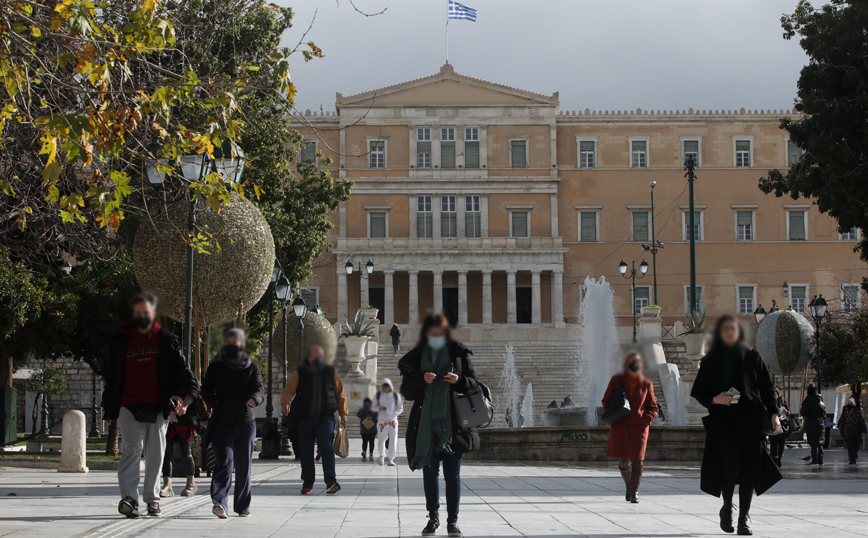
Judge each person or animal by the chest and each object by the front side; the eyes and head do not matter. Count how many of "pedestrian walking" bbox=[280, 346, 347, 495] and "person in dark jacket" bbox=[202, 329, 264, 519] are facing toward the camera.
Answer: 2

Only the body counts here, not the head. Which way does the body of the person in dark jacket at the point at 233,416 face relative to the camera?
toward the camera

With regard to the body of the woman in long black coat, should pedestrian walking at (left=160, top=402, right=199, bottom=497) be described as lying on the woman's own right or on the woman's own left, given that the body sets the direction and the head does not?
on the woman's own right

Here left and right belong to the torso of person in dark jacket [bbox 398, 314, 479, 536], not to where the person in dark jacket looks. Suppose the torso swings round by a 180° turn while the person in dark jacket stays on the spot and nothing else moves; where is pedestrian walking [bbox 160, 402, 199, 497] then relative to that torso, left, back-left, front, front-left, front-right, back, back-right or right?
front-left

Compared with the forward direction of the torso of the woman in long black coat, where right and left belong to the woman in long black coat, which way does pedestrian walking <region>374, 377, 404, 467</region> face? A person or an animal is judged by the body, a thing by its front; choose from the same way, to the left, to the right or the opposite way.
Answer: the same way

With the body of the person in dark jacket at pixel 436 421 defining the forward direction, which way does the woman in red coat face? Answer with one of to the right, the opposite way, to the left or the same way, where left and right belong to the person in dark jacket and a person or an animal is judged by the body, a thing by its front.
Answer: the same way

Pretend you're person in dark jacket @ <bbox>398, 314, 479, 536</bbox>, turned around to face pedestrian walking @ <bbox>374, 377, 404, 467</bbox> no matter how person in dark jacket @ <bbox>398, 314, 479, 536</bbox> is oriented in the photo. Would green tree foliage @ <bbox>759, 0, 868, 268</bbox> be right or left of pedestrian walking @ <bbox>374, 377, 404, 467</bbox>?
right

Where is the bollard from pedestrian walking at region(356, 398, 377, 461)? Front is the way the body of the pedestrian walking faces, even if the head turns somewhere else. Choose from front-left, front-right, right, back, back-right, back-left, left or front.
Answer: front-right

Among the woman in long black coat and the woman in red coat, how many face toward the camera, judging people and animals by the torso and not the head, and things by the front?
2

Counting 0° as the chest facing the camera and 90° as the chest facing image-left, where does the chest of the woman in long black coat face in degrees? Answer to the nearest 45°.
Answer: approximately 0°

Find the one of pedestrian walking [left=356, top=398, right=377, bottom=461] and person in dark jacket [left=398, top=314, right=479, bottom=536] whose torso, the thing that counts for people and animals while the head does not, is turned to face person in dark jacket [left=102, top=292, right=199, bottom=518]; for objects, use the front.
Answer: the pedestrian walking

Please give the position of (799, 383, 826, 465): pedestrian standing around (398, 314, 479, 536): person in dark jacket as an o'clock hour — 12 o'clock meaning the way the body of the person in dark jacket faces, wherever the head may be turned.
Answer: The pedestrian standing is roughly at 7 o'clock from the person in dark jacket.

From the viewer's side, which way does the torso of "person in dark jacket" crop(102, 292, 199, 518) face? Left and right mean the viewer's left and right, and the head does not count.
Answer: facing the viewer

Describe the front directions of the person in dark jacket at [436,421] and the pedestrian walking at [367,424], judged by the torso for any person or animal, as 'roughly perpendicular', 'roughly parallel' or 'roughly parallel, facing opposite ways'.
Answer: roughly parallel

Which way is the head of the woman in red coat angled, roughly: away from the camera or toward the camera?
toward the camera

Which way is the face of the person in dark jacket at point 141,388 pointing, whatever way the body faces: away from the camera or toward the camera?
toward the camera

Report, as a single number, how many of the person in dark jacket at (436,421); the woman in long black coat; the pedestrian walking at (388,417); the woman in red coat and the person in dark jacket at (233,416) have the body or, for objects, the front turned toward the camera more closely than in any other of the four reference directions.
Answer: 5

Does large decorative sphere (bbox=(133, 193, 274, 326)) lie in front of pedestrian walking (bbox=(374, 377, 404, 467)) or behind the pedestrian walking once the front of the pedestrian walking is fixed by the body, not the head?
in front

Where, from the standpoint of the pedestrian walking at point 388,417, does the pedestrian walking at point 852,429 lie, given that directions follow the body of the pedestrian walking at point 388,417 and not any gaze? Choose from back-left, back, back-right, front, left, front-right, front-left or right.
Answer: left

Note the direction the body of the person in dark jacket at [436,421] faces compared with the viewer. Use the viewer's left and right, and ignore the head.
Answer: facing the viewer

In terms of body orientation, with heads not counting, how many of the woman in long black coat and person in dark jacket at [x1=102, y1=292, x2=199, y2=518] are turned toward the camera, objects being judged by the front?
2

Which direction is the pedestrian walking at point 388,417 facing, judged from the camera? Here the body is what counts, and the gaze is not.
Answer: toward the camera
